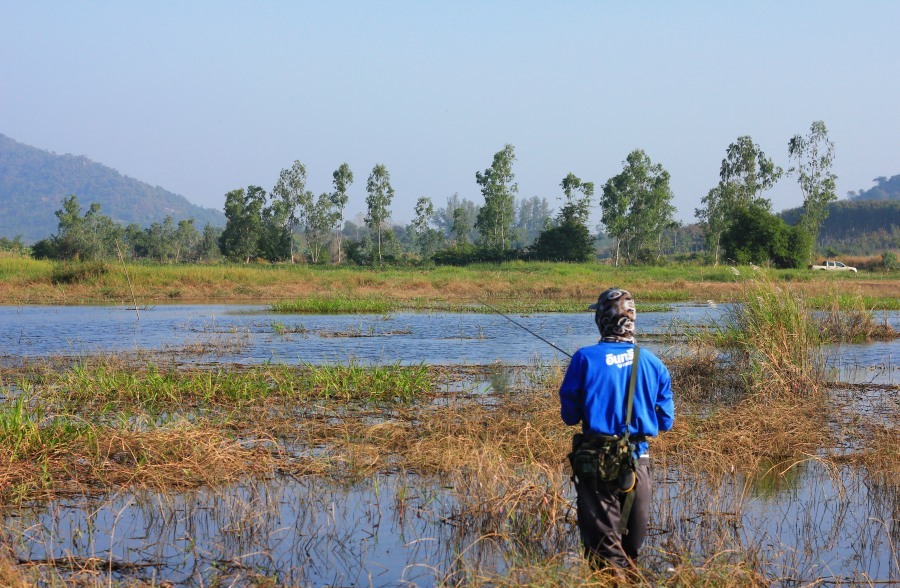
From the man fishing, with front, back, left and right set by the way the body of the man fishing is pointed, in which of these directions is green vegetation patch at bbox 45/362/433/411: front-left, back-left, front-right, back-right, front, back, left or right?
front-left

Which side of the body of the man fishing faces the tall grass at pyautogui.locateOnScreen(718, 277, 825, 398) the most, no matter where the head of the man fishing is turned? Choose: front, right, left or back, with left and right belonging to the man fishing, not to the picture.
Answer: front

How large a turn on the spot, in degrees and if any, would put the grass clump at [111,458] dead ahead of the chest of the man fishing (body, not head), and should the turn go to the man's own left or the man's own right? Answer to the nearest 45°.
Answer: approximately 45° to the man's own left

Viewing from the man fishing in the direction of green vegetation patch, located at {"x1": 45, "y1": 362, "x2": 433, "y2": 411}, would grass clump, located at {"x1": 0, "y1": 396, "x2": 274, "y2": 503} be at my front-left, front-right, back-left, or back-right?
front-left

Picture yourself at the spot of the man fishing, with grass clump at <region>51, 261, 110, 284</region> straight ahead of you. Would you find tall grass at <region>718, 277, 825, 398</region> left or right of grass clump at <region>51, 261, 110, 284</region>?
right

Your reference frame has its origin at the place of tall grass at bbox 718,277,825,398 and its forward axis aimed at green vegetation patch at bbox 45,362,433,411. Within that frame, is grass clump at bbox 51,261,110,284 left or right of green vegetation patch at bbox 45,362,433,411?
right

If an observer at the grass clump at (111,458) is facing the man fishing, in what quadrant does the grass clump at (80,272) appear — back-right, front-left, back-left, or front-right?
back-left

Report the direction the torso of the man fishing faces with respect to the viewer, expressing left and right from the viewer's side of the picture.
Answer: facing away from the viewer

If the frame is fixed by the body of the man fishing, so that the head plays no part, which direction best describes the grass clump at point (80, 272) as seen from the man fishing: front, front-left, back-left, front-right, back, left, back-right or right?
front-left

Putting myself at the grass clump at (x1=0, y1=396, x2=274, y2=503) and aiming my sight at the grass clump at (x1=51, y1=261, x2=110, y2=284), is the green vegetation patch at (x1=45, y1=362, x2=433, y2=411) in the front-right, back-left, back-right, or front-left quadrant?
front-right
